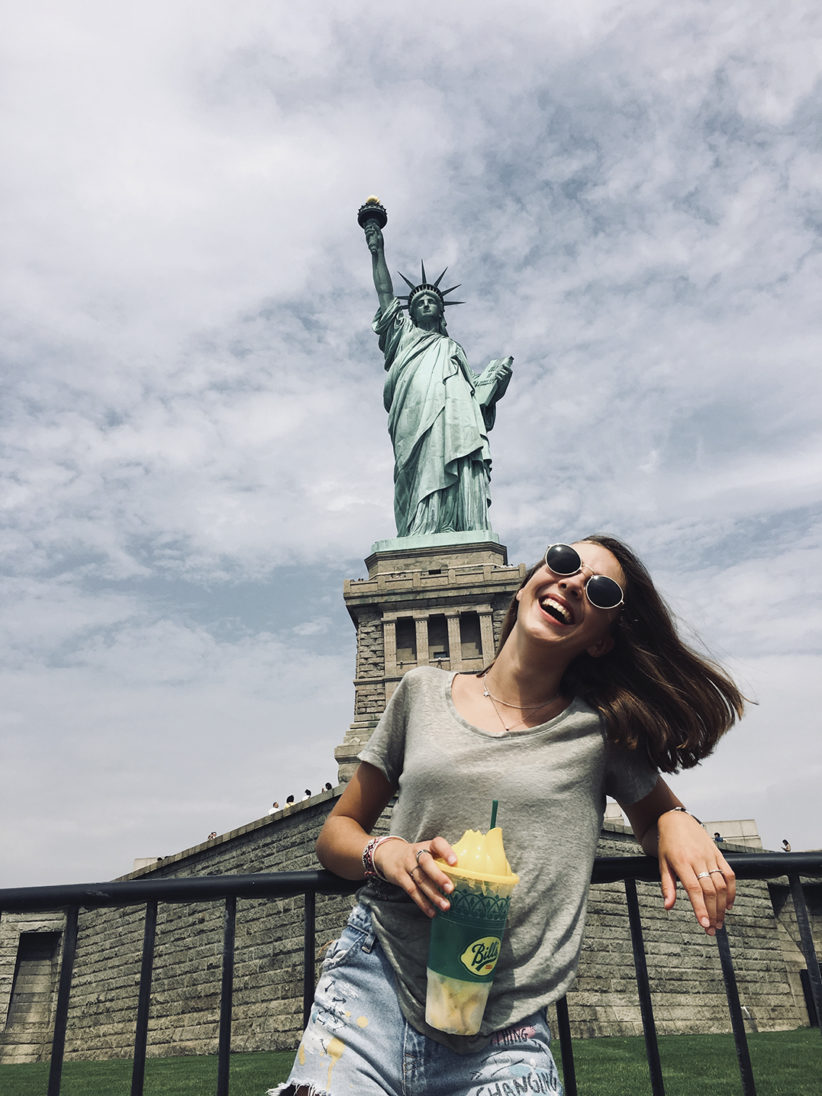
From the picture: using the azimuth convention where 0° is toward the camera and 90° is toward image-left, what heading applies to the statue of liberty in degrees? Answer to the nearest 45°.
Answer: approximately 0°

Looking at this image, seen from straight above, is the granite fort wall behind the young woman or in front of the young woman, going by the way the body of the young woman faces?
behind

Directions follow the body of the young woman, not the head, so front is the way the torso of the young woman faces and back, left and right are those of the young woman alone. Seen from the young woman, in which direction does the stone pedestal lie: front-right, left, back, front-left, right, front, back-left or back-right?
back

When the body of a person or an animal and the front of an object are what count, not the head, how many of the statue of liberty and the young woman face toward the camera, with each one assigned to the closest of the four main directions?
2

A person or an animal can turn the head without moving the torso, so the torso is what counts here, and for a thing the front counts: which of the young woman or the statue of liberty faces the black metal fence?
the statue of liberty

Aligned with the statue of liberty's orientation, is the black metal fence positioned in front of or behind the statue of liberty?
in front

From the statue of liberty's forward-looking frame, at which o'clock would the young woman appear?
The young woman is roughly at 12 o'clock from the statue of liberty.

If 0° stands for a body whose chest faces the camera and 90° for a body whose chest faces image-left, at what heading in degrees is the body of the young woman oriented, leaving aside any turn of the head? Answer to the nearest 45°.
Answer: approximately 0°
